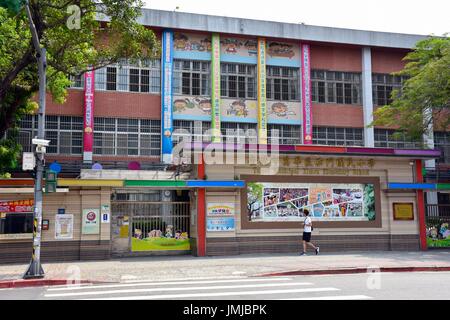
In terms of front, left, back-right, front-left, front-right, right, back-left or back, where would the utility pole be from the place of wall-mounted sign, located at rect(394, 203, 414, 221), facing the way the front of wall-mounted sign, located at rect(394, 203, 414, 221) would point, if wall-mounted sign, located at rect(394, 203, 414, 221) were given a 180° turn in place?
back-left

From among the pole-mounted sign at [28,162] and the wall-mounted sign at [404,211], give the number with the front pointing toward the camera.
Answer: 2

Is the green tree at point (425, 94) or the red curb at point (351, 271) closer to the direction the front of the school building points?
the red curb

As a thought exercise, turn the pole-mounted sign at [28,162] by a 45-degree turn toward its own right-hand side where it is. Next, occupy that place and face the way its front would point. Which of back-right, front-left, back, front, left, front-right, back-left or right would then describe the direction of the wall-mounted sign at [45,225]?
back-right

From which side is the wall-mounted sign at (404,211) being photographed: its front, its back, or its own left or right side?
front

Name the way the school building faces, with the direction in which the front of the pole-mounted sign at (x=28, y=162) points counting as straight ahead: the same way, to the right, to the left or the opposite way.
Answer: the same way

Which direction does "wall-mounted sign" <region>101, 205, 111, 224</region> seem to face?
toward the camera

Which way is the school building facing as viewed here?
toward the camera

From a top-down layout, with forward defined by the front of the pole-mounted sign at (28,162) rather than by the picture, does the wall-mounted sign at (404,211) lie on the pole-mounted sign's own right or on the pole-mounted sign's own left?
on the pole-mounted sign's own left

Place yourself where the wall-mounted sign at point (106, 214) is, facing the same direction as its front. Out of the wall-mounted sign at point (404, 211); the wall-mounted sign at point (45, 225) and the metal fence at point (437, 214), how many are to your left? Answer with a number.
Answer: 2

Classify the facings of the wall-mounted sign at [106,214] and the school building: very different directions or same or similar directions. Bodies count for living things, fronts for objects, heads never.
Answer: same or similar directions

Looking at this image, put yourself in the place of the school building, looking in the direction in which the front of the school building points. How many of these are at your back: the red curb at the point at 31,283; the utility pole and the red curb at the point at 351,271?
0

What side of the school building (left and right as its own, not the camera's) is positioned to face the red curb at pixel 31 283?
front

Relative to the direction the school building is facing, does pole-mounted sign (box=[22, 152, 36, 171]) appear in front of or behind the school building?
in front

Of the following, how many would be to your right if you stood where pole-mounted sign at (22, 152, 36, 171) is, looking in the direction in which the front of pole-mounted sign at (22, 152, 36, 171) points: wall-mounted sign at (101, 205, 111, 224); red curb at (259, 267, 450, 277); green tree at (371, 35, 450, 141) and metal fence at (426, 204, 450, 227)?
0

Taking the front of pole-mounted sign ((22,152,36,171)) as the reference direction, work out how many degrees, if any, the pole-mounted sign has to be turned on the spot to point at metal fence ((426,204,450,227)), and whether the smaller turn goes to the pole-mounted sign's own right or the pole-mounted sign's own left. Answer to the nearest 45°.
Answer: approximately 90° to the pole-mounted sign's own left

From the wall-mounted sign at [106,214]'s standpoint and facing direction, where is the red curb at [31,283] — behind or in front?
in front
